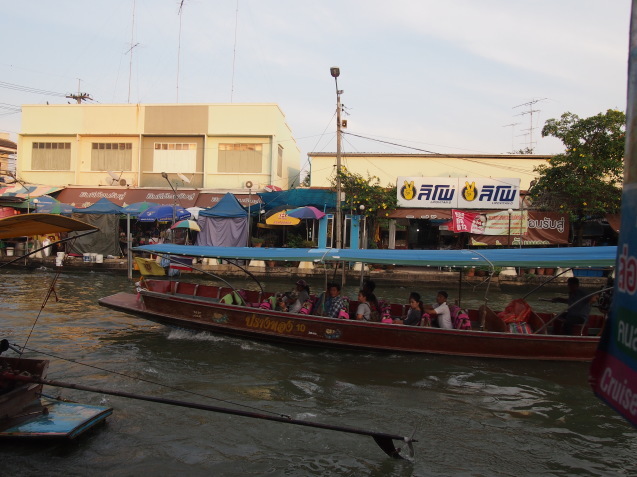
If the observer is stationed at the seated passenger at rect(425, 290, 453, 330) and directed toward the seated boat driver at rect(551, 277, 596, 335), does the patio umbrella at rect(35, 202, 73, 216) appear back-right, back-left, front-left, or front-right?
back-left

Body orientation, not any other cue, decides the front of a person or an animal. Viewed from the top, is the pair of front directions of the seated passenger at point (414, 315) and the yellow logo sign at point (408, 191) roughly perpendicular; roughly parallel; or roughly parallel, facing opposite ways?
roughly perpendicular

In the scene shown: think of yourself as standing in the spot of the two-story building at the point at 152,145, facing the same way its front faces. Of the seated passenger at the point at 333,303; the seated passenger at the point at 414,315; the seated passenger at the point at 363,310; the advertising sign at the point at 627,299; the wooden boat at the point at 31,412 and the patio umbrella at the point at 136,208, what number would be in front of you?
6

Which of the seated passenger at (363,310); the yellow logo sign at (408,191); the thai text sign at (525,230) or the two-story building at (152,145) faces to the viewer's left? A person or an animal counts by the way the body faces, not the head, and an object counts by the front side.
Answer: the seated passenger

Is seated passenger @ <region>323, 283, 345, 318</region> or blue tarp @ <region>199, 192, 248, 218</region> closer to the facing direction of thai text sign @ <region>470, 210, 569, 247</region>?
the seated passenger

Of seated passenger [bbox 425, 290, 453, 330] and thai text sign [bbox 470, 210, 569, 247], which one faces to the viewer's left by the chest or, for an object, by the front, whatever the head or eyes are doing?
the seated passenger

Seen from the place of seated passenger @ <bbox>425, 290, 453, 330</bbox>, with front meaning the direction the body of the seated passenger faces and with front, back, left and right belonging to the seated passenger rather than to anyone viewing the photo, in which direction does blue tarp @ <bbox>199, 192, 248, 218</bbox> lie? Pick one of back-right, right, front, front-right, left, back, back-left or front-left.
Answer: front-right

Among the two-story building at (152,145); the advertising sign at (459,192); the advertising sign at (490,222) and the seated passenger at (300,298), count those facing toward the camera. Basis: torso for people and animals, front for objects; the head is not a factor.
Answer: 3

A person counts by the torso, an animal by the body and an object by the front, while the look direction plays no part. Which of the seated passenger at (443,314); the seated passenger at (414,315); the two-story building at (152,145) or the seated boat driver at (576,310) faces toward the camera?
the two-story building

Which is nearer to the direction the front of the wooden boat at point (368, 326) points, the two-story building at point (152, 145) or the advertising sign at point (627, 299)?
the two-story building

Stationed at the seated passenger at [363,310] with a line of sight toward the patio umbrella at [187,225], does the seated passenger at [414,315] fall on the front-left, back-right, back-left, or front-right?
back-right

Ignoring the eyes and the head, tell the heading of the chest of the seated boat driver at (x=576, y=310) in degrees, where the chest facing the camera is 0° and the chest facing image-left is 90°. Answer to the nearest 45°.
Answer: approximately 90°

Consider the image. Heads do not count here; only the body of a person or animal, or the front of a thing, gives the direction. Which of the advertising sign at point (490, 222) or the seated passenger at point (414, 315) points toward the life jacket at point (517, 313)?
the advertising sign

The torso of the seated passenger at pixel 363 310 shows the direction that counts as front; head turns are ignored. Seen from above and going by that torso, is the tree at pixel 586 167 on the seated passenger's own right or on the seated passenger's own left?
on the seated passenger's own right

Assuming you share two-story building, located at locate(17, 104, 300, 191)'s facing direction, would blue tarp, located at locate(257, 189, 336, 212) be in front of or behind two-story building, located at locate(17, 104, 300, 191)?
in front

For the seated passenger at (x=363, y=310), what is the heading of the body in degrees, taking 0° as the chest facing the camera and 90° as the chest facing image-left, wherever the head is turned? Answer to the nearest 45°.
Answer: approximately 90°

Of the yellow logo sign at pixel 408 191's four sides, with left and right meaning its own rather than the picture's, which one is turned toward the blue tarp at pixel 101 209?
right

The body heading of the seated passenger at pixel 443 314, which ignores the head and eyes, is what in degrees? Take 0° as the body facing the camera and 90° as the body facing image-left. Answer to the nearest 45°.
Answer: approximately 90°

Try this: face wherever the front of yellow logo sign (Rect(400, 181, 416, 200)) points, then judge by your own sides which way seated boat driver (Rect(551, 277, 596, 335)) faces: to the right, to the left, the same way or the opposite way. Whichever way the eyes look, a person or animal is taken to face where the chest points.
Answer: to the right
